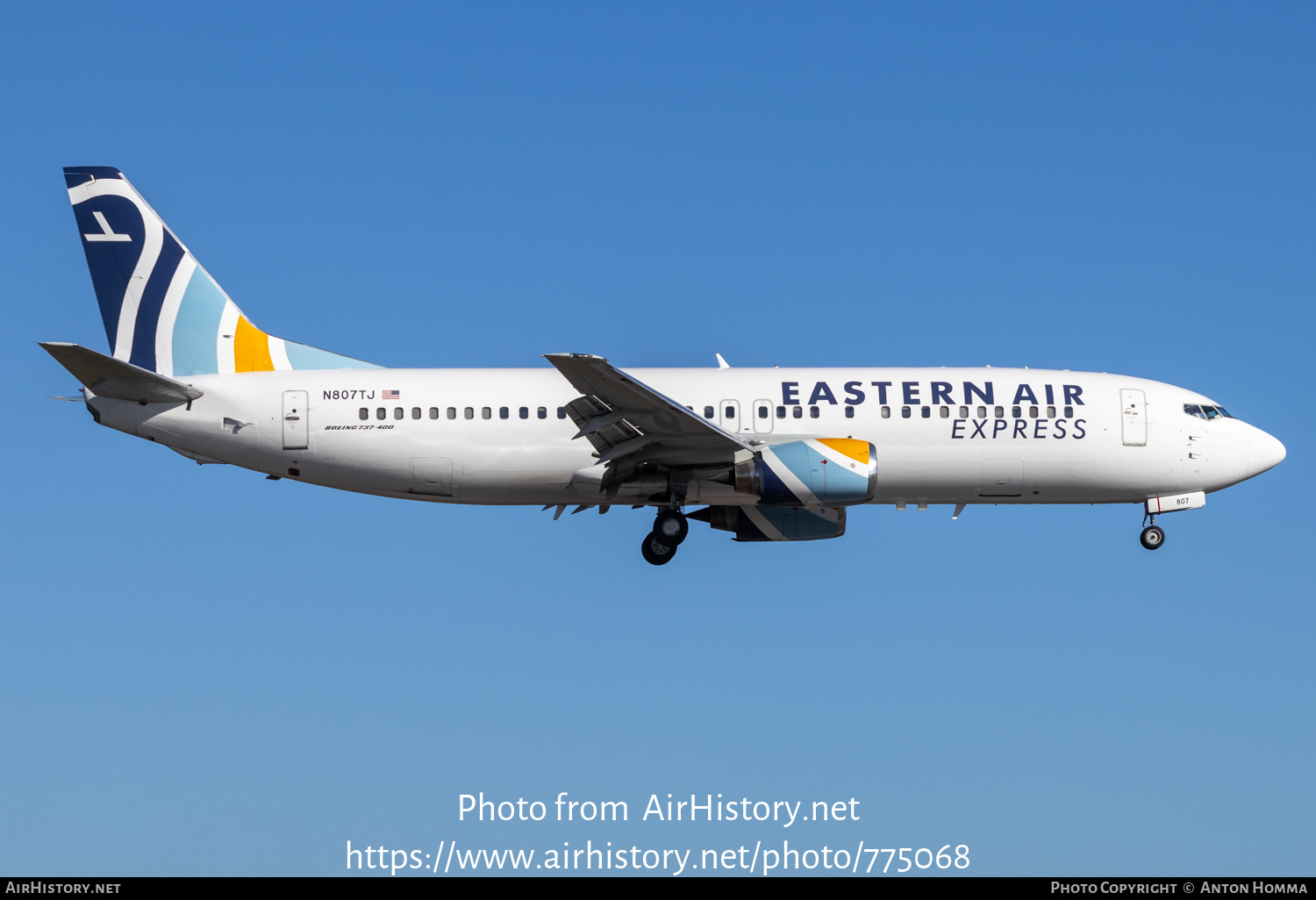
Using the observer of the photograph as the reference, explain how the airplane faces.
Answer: facing to the right of the viewer
